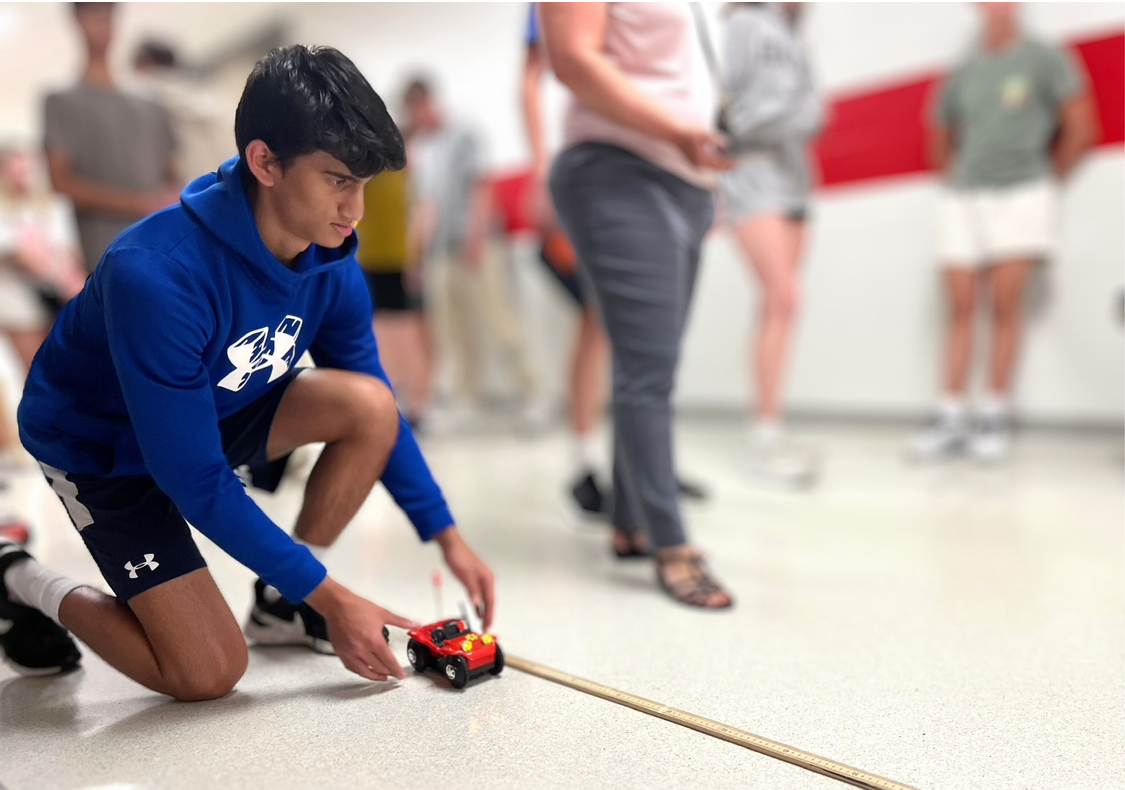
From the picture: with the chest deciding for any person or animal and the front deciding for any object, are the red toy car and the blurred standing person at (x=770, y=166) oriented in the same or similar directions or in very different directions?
same or similar directions

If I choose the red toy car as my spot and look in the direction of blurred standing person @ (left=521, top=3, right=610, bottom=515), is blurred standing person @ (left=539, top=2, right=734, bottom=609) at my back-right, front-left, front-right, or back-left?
front-right

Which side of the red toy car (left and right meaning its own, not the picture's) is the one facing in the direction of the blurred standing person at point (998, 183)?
left

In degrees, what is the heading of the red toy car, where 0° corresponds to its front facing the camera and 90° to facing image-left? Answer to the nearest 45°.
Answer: approximately 315°

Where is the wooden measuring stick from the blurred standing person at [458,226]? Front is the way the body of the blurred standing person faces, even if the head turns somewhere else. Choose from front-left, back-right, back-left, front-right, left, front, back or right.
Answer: front-left

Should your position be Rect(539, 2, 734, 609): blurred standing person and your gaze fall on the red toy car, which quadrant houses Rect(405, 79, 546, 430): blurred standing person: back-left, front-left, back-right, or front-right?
back-right

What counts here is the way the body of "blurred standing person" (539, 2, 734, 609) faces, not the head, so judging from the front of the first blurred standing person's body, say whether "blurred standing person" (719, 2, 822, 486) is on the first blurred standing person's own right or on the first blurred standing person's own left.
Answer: on the first blurred standing person's own left

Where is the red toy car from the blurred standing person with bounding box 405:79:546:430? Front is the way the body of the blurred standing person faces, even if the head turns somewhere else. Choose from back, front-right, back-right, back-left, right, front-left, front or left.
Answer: front-left
